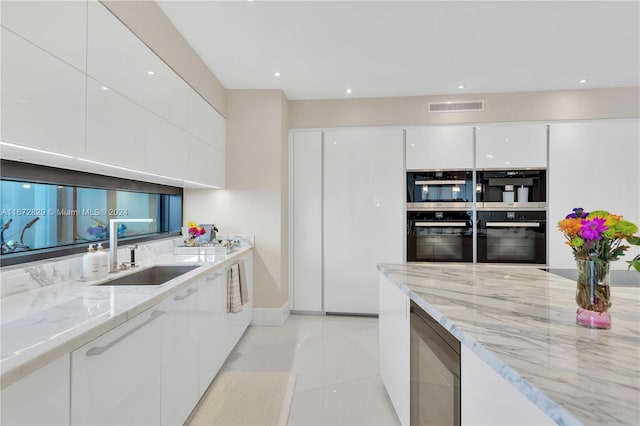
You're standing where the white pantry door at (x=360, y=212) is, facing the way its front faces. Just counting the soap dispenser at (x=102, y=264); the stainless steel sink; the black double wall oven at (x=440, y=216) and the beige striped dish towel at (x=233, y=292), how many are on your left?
1

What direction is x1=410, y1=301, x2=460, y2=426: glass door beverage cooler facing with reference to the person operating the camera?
facing to the left of the viewer

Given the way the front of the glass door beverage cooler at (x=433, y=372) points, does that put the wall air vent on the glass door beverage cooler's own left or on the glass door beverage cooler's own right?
on the glass door beverage cooler's own right

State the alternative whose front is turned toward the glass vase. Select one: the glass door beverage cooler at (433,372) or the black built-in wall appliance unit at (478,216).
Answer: the black built-in wall appliance unit

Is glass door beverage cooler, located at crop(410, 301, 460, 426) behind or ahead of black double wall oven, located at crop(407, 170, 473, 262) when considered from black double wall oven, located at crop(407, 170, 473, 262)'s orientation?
ahead

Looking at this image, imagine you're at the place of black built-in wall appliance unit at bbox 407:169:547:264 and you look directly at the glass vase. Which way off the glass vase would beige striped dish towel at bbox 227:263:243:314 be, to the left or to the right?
right

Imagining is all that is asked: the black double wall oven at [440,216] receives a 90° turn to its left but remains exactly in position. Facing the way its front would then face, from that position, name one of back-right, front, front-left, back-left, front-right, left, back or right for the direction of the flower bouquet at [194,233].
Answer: back-right

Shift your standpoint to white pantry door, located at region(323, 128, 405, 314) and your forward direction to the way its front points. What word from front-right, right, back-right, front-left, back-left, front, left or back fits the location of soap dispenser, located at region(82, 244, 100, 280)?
front-right

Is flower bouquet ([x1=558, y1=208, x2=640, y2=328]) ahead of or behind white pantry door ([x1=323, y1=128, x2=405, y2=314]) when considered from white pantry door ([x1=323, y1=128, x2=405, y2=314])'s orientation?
ahead
